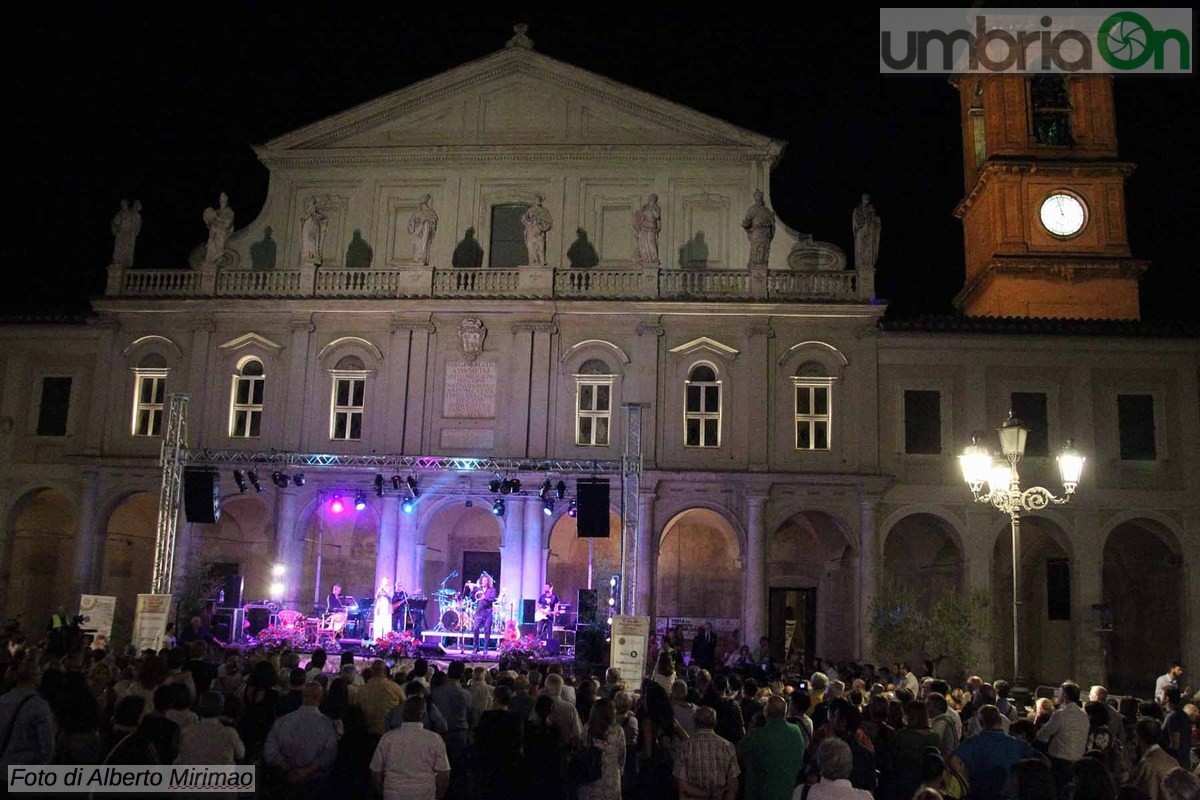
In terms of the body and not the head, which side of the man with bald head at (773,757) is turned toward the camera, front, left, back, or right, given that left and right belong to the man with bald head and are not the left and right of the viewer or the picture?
back

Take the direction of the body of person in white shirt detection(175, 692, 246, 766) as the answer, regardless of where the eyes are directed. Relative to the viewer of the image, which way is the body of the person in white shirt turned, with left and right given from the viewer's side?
facing away from the viewer

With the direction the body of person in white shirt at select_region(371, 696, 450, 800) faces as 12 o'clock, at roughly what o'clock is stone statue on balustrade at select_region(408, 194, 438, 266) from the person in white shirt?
The stone statue on balustrade is roughly at 12 o'clock from the person in white shirt.

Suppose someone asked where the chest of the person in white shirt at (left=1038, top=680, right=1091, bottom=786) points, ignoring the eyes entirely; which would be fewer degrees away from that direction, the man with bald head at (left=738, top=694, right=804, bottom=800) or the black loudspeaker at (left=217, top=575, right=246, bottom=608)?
the black loudspeaker

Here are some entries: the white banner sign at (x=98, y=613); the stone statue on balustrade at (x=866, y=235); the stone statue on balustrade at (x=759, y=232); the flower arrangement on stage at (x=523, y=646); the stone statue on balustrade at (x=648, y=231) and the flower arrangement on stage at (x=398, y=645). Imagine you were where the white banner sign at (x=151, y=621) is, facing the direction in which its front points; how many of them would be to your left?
5

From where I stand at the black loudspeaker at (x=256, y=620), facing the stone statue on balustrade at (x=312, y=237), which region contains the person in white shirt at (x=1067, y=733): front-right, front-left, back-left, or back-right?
back-right

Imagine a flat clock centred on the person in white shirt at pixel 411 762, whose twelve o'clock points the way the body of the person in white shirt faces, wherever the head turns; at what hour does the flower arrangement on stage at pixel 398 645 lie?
The flower arrangement on stage is roughly at 12 o'clock from the person in white shirt.

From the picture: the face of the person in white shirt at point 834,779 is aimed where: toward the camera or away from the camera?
away from the camera

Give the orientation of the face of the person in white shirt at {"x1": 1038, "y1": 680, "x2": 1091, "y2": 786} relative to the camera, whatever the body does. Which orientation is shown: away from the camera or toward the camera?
away from the camera

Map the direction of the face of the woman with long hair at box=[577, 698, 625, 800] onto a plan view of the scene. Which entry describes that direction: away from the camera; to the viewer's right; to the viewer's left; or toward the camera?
away from the camera

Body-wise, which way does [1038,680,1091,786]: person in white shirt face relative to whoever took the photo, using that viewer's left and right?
facing away from the viewer and to the left of the viewer

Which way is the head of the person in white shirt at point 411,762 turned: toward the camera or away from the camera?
away from the camera

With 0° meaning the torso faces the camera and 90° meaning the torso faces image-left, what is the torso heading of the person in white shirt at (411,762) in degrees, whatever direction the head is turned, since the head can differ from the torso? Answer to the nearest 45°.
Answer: approximately 180°

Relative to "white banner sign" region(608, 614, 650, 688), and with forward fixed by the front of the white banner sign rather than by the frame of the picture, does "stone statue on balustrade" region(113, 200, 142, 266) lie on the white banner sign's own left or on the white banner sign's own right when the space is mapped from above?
on the white banner sign's own right

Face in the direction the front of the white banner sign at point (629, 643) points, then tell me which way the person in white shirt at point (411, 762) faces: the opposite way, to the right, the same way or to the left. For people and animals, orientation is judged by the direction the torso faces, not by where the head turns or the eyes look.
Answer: the opposite way
